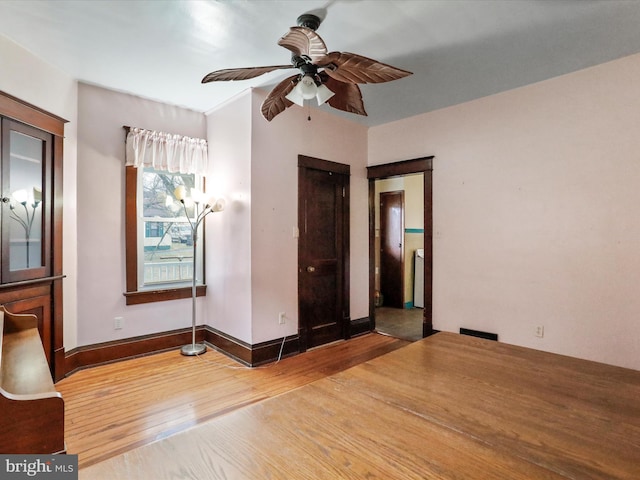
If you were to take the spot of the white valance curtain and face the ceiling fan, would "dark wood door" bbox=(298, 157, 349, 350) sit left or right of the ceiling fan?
left

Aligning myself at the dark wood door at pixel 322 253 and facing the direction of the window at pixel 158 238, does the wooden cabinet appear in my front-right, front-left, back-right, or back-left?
front-left

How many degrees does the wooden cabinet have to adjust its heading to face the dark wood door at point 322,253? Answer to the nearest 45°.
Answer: approximately 45° to its left

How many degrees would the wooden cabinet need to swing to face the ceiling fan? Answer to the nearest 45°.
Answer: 0° — it already faces it

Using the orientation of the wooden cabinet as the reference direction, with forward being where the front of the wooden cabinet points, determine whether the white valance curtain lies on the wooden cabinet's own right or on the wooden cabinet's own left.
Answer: on the wooden cabinet's own left

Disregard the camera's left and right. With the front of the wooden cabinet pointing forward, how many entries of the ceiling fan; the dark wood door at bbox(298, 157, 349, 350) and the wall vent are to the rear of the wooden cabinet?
0

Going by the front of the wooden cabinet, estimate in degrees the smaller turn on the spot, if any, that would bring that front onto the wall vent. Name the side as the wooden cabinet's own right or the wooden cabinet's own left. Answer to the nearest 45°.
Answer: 0° — it already faces it

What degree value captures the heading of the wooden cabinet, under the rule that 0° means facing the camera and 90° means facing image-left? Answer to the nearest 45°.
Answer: approximately 315°

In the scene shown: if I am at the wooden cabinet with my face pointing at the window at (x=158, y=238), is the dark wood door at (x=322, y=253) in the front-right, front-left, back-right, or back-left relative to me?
front-right

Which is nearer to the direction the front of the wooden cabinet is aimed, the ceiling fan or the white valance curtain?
the ceiling fan
